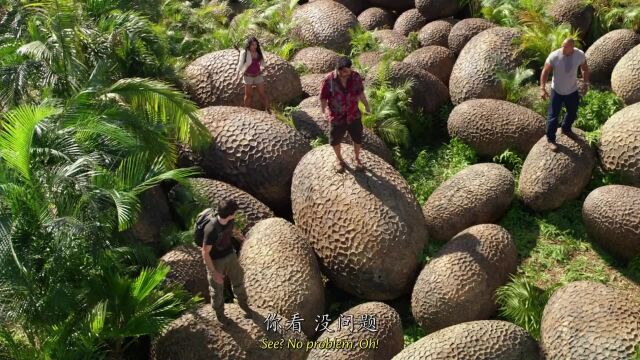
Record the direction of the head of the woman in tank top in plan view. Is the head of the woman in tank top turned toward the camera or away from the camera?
toward the camera

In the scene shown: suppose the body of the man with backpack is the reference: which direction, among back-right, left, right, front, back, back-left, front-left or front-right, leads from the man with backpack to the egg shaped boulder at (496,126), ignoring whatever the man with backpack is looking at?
left

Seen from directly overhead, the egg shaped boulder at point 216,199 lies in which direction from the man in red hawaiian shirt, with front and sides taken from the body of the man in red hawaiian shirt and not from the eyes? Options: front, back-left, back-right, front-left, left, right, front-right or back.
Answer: right

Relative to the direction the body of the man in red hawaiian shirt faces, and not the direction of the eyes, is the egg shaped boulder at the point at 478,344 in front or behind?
in front

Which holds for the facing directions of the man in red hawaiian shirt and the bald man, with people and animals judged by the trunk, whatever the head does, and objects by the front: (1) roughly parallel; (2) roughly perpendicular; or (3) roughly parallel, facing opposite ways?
roughly parallel

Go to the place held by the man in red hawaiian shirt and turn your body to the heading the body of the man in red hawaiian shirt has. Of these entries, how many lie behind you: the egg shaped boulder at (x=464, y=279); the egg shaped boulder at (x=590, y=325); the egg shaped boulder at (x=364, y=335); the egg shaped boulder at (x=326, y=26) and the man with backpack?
1

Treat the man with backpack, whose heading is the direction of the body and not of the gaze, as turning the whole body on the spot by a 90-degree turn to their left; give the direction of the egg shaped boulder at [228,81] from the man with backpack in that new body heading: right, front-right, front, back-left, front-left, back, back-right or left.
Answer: front-left

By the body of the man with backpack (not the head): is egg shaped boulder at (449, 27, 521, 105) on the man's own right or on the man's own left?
on the man's own left

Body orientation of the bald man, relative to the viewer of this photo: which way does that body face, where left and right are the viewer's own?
facing the viewer

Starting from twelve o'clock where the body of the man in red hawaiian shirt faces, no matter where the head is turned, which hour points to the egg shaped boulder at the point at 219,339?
The egg shaped boulder is roughly at 1 o'clock from the man in red hawaiian shirt.

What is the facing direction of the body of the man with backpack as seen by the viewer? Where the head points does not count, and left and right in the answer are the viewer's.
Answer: facing the viewer and to the right of the viewer

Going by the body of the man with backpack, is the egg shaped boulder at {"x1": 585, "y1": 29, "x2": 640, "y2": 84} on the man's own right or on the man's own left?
on the man's own left

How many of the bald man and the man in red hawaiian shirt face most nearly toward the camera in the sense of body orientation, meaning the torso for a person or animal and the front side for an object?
2

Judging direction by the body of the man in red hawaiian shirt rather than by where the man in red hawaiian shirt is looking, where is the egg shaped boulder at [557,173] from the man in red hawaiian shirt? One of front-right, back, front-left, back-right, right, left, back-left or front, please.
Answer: left

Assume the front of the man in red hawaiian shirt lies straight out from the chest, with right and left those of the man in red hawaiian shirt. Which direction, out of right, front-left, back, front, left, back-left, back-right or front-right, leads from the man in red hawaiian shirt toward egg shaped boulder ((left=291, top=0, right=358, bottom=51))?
back

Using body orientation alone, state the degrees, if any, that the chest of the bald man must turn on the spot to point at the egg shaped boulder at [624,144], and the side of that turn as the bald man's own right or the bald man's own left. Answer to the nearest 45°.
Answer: approximately 90° to the bald man's own left
